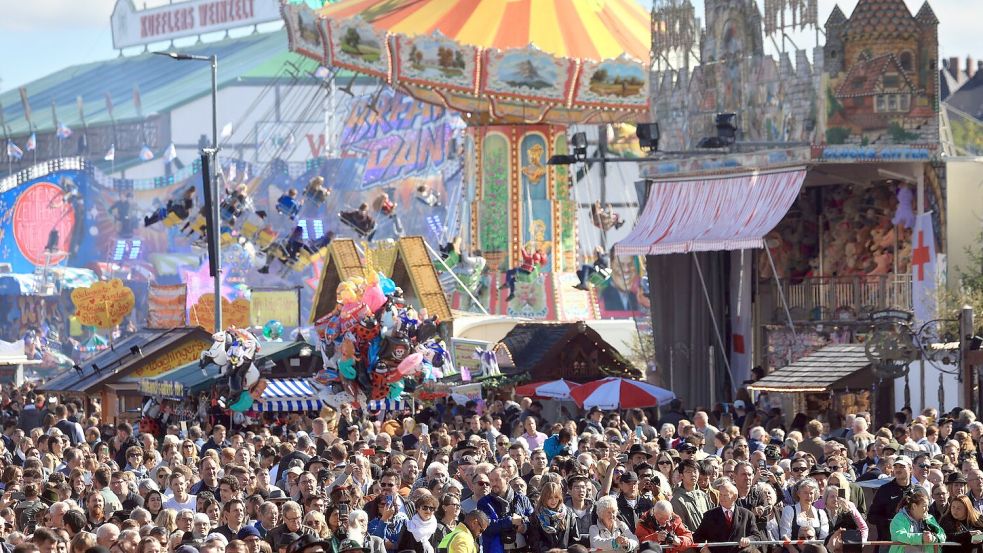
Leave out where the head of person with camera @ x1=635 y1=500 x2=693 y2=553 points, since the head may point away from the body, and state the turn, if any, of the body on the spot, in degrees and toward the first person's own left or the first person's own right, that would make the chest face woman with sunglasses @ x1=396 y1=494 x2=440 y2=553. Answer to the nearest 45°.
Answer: approximately 90° to the first person's own right

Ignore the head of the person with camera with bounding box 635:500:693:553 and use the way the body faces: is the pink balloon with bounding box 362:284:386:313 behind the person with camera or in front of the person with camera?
behind

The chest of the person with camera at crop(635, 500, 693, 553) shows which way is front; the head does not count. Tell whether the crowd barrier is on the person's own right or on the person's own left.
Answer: on the person's own left

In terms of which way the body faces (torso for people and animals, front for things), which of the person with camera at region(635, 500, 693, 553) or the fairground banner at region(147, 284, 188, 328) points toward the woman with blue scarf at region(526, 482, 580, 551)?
the fairground banner

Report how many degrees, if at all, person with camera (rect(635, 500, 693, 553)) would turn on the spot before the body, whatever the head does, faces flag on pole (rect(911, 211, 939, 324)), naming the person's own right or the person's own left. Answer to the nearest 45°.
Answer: approximately 180°

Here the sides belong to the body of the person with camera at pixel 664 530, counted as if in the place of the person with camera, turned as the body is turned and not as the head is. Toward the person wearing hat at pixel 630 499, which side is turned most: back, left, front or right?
back

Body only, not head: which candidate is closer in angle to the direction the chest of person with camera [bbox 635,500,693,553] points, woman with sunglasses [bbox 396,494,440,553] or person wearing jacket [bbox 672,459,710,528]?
the woman with sunglasses

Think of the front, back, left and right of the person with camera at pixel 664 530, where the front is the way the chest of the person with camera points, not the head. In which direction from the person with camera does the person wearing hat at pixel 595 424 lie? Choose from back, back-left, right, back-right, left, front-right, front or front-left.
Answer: back

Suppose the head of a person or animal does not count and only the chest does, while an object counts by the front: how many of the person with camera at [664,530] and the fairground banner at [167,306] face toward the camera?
2
